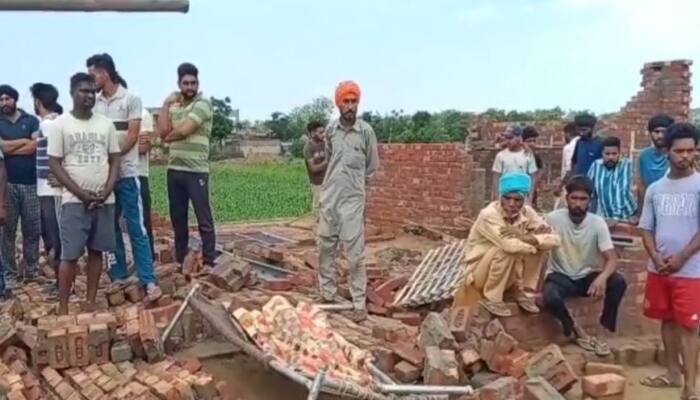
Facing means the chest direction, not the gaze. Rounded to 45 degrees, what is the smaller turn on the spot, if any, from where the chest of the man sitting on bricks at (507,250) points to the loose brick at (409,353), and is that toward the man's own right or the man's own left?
approximately 90° to the man's own right

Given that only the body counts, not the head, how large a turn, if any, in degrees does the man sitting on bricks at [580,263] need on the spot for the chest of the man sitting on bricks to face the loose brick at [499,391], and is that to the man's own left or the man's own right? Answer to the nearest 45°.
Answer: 0° — they already face it

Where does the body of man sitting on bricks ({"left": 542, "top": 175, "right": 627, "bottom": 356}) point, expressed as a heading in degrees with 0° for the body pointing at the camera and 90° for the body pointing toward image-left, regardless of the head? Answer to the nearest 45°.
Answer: approximately 0°

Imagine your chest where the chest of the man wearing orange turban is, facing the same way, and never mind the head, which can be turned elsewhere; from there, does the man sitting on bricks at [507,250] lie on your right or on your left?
on your left

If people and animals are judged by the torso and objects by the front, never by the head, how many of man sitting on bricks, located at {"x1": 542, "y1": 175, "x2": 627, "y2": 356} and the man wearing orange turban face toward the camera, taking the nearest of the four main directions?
2

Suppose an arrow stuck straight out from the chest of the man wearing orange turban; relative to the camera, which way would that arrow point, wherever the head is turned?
toward the camera

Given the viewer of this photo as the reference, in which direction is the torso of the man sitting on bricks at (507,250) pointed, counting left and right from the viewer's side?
facing the viewer and to the right of the viewer

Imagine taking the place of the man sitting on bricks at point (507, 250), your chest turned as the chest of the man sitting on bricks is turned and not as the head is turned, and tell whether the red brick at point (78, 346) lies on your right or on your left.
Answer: on your right
